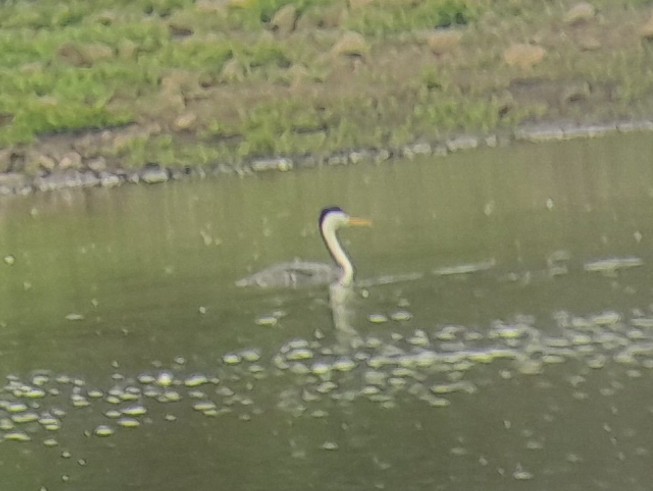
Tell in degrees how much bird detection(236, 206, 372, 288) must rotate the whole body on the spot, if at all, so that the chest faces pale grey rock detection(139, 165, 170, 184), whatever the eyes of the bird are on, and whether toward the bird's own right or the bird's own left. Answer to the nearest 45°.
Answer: approximately 90° to the bird's own left

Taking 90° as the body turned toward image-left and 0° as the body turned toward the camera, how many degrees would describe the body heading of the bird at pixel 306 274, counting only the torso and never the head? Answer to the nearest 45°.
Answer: approximately 270°

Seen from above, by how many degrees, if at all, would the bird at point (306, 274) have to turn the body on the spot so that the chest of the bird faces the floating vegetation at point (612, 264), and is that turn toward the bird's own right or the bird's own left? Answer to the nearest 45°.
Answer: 0° — it already faces it

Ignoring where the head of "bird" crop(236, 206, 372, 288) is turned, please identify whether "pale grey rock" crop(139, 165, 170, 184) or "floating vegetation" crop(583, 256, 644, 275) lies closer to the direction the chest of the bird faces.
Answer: the floating vegetation

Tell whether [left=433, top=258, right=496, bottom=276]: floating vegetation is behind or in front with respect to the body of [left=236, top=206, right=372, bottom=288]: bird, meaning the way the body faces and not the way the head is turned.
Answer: in front

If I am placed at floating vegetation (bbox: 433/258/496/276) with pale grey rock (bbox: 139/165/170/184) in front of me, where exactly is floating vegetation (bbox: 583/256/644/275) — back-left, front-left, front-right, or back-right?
back-right
